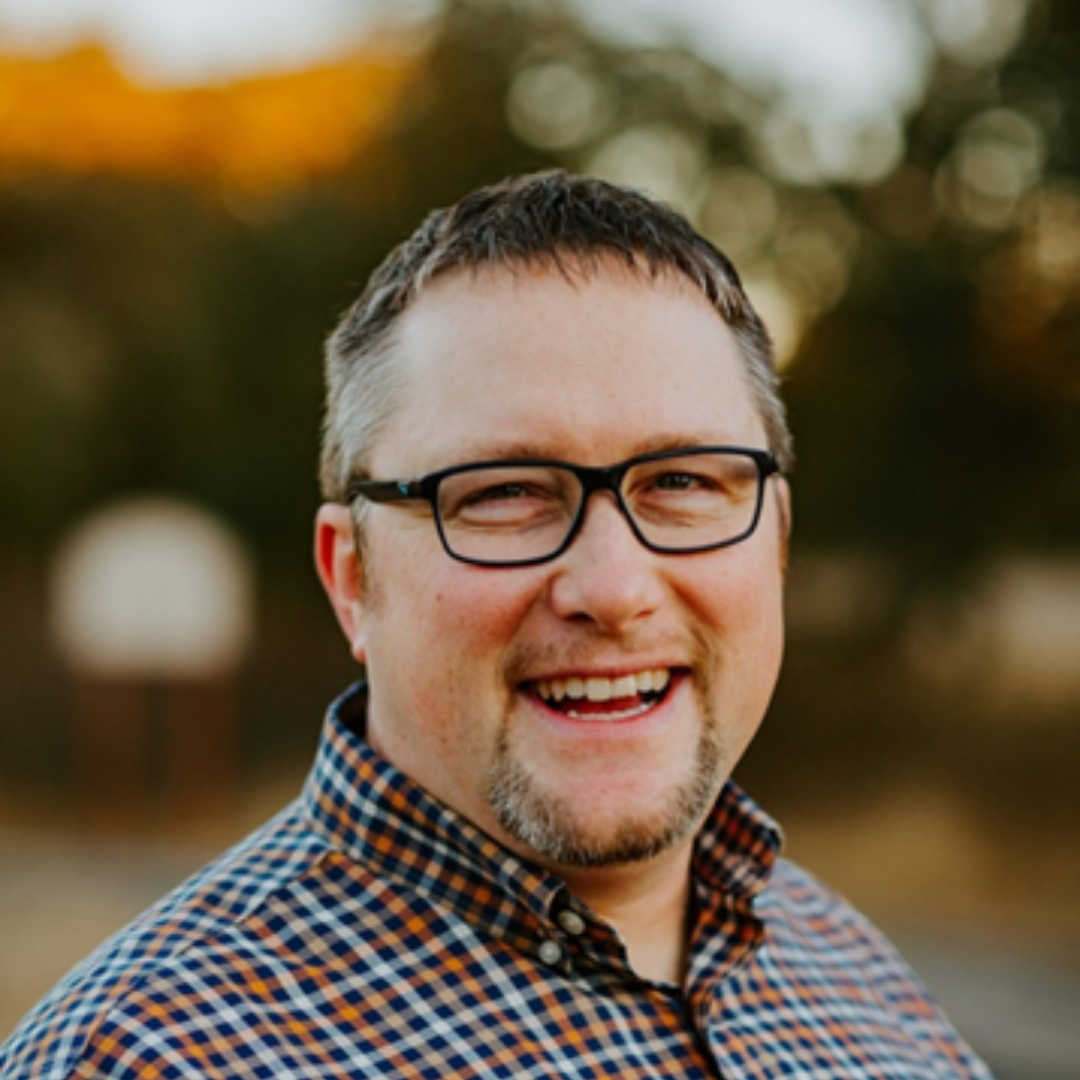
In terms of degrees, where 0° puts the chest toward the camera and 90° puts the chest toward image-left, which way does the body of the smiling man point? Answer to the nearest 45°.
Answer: approximately 315°
